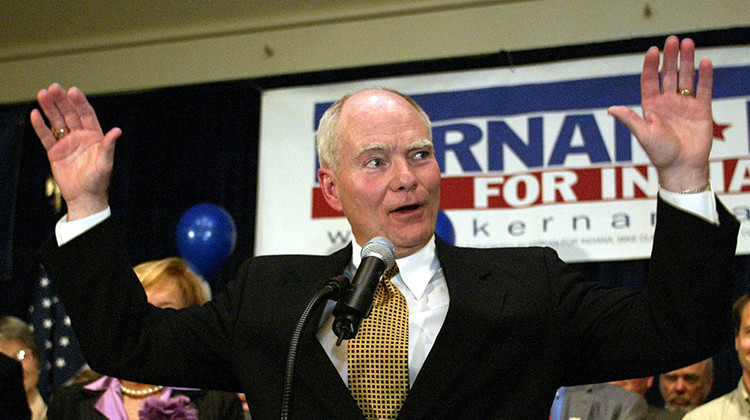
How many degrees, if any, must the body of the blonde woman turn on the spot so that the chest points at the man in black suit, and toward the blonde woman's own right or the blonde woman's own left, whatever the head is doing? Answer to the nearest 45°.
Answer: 0° — they already face them

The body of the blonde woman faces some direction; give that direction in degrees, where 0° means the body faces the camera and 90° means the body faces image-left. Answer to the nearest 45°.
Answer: approximately 0°

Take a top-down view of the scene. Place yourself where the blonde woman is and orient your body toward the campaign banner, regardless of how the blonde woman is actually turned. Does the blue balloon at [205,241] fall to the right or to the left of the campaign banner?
left

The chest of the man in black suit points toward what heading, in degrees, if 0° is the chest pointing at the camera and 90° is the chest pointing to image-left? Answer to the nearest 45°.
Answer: approximately 0°

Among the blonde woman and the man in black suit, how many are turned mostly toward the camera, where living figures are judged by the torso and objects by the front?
2

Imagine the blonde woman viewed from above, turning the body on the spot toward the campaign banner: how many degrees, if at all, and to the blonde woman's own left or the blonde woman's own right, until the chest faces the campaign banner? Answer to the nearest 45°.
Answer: approximately 135° to the blonde woman's own left

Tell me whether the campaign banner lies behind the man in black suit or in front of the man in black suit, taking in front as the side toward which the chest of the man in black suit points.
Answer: behind

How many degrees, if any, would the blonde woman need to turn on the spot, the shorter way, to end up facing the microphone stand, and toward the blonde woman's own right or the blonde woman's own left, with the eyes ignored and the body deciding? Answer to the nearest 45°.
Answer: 0° — they already face it

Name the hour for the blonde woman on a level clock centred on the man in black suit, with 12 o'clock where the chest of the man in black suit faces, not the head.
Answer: The blonde woman is roughly at 5 o'clock from the man in black suit.

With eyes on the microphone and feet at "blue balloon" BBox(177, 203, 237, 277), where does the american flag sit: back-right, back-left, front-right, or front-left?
back-right
